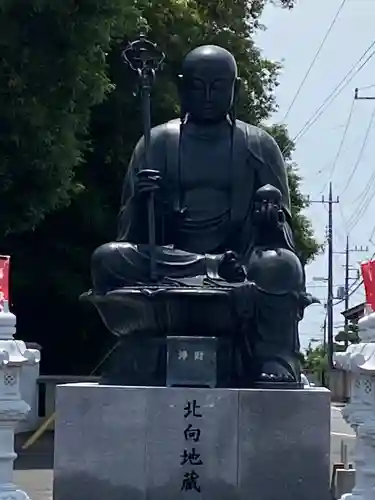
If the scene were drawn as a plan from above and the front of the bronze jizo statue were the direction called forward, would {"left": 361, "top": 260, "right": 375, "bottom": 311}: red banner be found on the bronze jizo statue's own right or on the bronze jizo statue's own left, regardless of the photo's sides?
on the bronze jizo statue's own left

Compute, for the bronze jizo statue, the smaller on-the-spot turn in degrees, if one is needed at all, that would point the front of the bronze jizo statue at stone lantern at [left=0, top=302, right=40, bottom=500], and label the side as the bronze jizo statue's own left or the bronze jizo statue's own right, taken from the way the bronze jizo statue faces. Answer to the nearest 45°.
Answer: approximately 45° to the bronze jizo statue's own right

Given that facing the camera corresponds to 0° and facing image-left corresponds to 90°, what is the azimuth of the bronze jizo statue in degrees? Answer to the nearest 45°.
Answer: approximately 0°

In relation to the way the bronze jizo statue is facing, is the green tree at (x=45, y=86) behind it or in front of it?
behind

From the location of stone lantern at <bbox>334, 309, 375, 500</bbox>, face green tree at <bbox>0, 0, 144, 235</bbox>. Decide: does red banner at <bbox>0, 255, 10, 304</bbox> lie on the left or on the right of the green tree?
left

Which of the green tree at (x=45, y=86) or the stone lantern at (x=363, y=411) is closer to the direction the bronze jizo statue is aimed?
the stone lantern

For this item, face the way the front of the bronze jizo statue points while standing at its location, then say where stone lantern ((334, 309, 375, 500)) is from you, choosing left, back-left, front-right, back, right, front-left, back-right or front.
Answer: front-left
